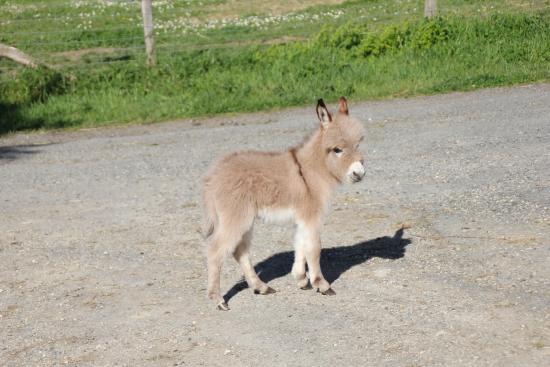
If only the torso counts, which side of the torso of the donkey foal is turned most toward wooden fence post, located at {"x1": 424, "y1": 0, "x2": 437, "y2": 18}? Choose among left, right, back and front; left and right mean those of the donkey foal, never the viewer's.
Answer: left

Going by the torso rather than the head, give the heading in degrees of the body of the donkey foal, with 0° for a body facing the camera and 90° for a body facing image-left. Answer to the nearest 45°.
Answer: approximately 270°

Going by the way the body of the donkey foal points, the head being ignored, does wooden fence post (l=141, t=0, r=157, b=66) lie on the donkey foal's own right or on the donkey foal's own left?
on the donkey foal's own left
